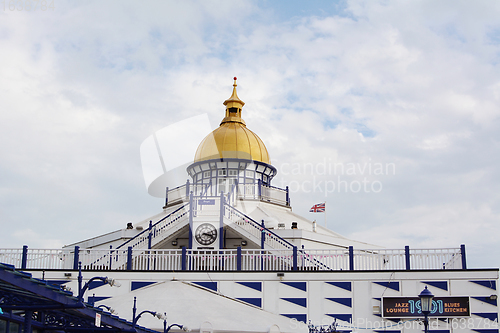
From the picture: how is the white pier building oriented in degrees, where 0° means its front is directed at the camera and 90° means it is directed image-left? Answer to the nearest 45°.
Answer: approximately 0°
